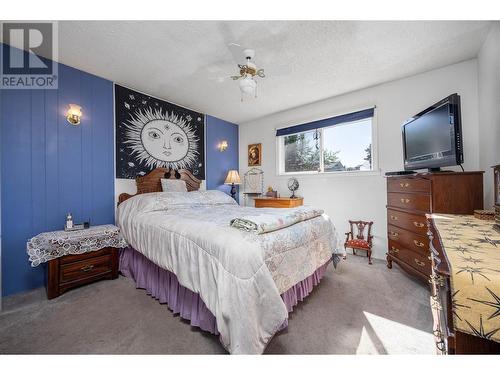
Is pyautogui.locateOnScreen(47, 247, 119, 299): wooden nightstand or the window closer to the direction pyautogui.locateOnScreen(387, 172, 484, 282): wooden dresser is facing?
the wooden nightstand

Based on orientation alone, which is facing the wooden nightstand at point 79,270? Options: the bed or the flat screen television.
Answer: the flat screen television

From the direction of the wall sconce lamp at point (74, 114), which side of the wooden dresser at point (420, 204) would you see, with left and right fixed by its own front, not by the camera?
front

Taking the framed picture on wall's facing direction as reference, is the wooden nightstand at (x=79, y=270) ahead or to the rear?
ahead

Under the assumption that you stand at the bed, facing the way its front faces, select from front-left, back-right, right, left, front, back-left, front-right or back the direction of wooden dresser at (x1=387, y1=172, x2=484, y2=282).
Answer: front-left

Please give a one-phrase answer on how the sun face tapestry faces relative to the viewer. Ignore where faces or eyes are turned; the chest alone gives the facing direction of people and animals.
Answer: facing the viewer and to the right of the viewer
